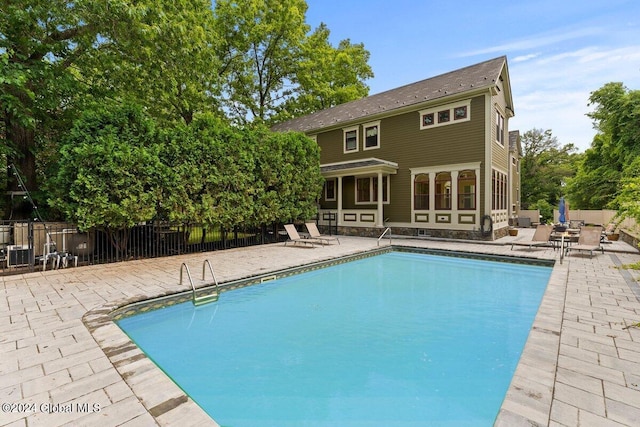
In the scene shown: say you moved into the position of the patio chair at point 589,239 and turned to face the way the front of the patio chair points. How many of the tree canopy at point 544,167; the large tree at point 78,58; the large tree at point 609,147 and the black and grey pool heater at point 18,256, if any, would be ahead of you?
2

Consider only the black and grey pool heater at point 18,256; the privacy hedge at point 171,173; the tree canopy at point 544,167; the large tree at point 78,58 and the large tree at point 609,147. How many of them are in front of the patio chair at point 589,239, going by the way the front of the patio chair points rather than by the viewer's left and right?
3

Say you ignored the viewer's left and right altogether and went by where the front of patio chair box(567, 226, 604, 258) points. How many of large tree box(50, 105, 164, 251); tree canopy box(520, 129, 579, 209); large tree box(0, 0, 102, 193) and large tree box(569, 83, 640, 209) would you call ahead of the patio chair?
2

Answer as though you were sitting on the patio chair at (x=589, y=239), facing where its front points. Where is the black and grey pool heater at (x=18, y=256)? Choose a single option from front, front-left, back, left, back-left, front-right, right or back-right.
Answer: front

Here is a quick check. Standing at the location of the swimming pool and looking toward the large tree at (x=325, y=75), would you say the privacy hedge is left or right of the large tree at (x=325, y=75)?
left

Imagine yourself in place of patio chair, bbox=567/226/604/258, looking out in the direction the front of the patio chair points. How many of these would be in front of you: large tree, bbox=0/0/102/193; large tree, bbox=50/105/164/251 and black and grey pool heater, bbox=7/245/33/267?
3

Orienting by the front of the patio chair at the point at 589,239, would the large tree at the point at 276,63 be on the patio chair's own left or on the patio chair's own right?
on the patio chair's own right

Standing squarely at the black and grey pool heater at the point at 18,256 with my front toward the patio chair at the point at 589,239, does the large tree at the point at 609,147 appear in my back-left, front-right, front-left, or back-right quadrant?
front-left

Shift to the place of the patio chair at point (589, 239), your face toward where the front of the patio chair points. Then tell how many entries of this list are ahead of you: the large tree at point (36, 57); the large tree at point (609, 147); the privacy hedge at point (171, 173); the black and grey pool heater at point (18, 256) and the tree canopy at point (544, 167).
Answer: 3

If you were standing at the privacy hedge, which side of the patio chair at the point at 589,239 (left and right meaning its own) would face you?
front

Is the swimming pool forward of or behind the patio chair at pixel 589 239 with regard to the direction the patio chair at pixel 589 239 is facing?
forward

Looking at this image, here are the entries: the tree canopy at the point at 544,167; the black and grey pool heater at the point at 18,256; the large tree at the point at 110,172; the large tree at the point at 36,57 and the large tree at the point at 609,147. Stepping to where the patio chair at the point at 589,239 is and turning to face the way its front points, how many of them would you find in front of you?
3

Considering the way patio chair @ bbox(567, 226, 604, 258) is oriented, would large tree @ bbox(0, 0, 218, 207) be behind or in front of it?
in front

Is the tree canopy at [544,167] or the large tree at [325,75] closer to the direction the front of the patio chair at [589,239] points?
the large tree

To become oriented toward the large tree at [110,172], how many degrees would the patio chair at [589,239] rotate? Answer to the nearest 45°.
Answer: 0° — it already faces it

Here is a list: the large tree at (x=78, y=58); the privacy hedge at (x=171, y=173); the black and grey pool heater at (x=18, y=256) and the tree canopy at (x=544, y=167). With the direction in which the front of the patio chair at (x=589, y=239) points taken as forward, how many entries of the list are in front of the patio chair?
3

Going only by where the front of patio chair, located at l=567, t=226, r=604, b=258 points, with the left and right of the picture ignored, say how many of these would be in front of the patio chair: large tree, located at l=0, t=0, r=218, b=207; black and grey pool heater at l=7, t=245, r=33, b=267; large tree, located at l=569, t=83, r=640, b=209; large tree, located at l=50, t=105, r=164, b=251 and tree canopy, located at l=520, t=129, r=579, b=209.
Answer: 3
